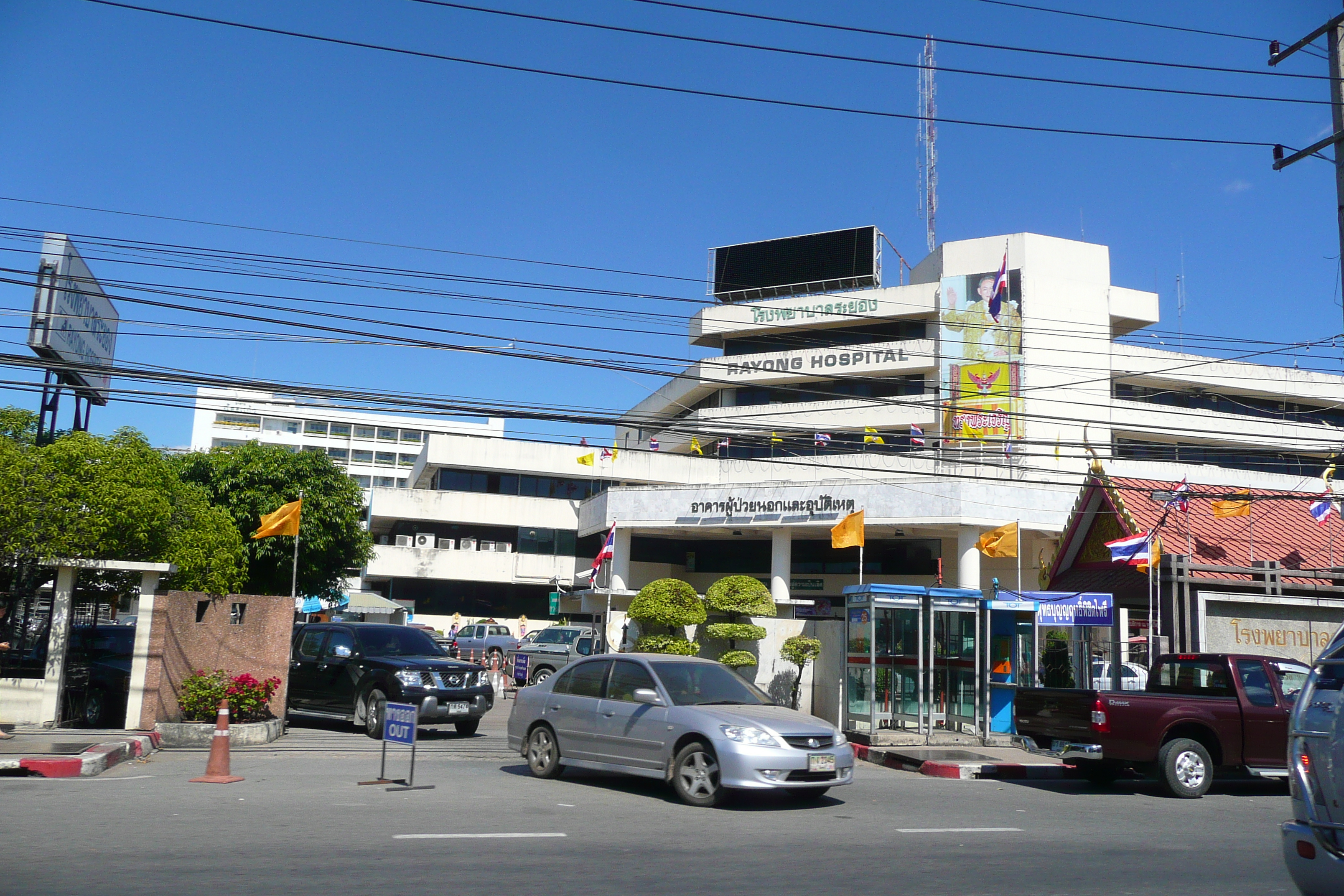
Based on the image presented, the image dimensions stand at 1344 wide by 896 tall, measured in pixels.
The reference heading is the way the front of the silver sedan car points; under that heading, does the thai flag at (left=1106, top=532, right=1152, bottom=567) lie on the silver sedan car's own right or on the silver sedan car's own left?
on the silver sedan car's own left

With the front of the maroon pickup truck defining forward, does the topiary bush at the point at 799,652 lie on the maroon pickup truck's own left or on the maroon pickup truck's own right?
on the maroon pickup truck's own left

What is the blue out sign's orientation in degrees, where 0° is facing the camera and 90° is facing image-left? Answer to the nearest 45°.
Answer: approximately 0°

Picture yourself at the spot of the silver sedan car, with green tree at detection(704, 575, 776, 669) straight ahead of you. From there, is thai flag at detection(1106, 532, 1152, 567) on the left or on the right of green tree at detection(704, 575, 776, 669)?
right

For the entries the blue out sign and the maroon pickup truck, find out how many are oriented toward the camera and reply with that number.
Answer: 1

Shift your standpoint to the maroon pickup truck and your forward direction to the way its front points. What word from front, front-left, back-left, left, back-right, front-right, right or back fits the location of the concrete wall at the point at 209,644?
back-left

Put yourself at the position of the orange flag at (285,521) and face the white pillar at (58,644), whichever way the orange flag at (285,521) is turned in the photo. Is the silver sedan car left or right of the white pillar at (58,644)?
left

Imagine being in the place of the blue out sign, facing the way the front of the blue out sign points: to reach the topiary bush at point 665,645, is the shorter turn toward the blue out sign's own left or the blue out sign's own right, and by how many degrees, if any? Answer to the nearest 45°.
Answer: approximately 135° to the blue out sign's own left

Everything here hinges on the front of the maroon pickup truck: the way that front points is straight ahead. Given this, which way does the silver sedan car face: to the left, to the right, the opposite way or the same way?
to the right

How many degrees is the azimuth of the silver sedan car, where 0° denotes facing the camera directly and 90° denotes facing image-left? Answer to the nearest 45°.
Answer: approximately 315°

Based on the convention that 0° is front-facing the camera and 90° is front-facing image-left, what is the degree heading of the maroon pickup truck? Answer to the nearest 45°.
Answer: approximately 225°
